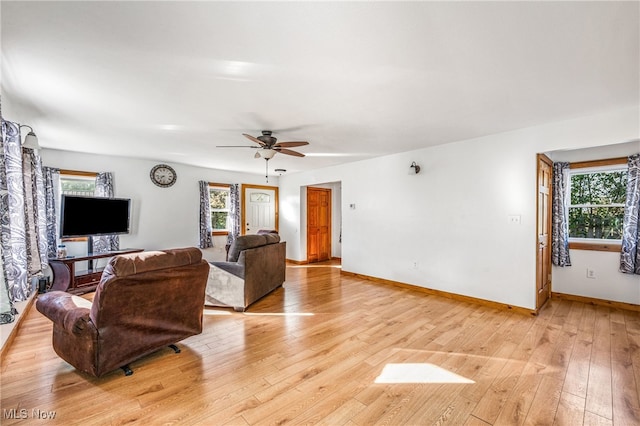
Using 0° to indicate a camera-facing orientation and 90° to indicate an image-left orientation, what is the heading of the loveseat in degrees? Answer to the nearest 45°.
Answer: approximately 135°

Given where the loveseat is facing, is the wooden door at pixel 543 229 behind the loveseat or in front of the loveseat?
behind

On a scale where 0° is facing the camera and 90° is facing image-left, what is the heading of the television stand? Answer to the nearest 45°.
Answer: approximately 315°

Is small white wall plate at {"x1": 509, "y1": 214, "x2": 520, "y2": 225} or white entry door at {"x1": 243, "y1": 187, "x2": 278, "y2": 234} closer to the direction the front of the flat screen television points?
the small white wall plate

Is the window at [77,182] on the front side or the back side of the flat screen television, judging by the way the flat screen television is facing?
on the back side

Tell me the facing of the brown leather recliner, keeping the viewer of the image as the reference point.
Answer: facing away from the viewer and to the left of the viewer

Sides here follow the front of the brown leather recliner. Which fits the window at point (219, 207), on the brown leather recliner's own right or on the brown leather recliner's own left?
on the brown leather recliner's own right

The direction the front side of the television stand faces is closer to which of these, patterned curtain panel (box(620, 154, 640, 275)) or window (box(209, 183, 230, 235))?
the patterned curtain panel

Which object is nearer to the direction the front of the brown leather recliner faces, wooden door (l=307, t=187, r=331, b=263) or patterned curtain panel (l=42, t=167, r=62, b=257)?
the patterned curtain panel

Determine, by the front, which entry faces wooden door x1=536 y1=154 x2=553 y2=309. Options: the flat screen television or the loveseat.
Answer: the flat screen television

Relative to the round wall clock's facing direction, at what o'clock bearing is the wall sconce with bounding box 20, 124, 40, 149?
The wall sconce is roughly at 1 o'clock from the round wall clock.
